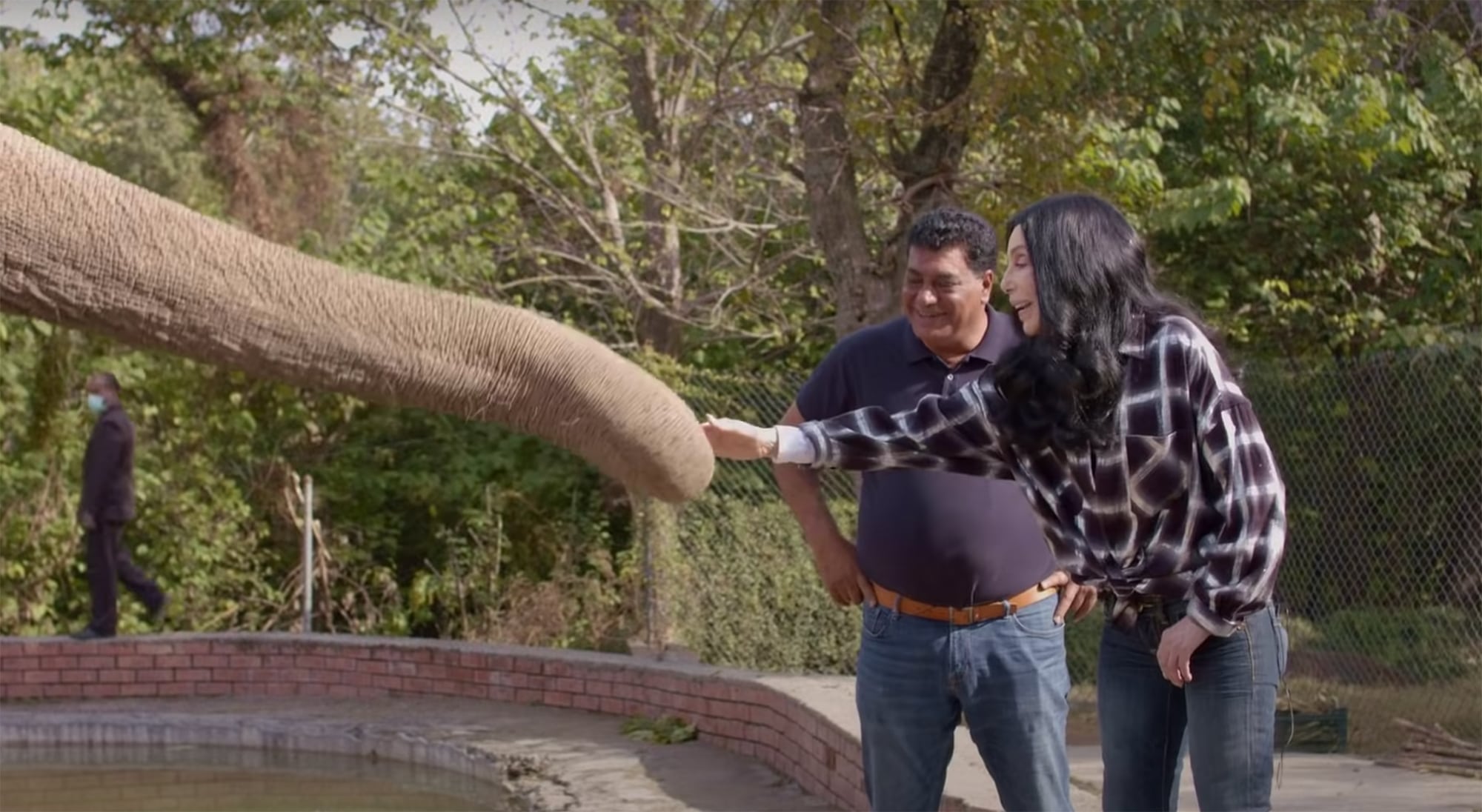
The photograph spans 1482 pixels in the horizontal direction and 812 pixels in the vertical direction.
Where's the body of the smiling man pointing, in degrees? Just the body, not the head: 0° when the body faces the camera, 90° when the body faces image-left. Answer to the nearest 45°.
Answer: approximately 0°

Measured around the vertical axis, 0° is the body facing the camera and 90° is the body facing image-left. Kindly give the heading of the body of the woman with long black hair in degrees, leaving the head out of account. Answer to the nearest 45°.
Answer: approximately 45°

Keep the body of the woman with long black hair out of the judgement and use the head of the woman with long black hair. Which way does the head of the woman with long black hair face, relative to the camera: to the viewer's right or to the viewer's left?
to the viewer's left

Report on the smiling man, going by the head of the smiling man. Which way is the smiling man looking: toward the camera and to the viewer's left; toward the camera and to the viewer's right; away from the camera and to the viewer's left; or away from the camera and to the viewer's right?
toward the camera and to the viewer's left
